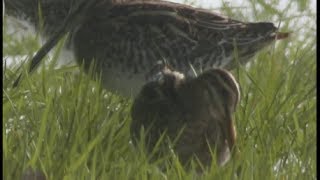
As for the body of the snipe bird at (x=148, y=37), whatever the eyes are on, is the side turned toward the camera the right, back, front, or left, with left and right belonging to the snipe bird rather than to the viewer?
left
